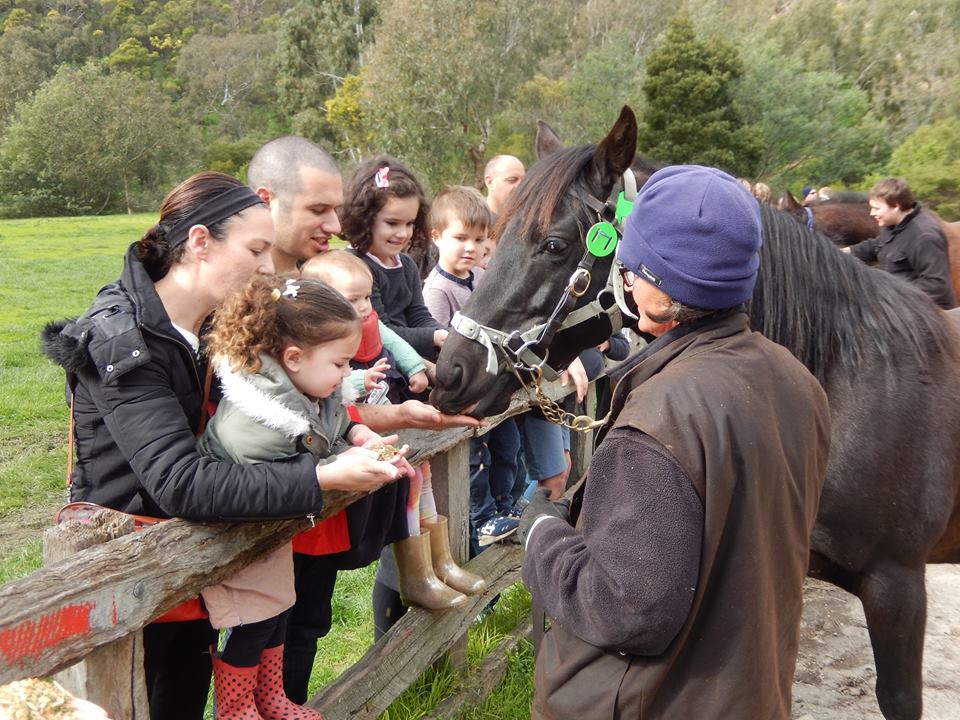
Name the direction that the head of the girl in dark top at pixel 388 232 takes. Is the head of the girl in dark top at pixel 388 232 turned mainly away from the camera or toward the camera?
toward the camera

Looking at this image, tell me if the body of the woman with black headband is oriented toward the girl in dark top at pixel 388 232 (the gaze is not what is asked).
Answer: no

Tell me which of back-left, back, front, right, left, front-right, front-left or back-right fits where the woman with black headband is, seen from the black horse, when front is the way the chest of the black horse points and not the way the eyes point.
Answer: front-left

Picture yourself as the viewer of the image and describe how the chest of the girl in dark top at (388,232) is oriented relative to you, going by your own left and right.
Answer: facing the viewer and to the right of the viewer

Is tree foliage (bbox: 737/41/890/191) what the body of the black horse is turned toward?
no

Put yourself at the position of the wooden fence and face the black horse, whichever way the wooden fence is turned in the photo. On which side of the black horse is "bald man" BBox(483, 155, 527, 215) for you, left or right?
left

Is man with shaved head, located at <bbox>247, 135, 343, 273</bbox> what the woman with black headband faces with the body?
no

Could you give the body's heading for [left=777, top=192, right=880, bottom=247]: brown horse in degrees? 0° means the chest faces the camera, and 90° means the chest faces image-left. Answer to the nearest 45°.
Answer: approximately 90°

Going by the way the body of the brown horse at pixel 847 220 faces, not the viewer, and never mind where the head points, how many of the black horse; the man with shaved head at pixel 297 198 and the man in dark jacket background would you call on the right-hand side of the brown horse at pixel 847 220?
0

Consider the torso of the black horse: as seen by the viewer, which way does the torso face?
to the viewer's left

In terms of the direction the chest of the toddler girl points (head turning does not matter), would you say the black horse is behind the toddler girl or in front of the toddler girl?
in front

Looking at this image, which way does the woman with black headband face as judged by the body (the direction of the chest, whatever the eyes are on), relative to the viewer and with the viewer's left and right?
facing to the right of the viewer
